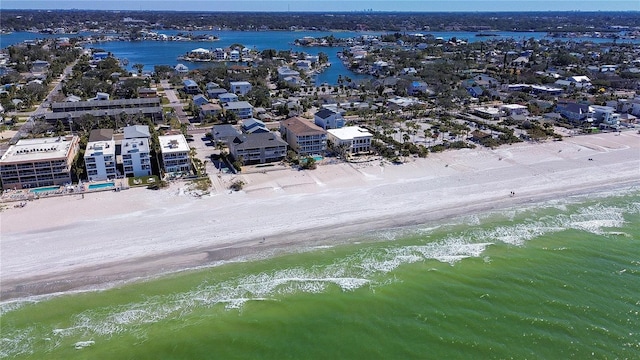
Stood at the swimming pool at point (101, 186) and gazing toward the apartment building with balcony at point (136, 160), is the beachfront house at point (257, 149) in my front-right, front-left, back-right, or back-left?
front-right

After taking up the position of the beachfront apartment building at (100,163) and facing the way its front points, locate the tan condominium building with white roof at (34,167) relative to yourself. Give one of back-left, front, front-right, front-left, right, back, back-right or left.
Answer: right

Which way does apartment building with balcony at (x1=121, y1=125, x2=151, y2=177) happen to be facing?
toward the camera

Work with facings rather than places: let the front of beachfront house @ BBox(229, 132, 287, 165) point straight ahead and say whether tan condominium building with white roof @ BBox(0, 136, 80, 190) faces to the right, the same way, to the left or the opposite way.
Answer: the same way

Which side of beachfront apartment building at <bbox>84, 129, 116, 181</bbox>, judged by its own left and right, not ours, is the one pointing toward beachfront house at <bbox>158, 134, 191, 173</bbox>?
left

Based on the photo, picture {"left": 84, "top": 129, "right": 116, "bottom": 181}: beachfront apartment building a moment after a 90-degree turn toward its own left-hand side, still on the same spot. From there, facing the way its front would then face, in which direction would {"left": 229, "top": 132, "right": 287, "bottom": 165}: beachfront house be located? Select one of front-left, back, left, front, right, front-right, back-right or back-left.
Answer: front

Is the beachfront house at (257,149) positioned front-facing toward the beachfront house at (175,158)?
no

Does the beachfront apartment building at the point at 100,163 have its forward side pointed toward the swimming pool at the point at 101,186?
yes

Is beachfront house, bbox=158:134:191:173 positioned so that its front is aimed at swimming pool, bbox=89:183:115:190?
no

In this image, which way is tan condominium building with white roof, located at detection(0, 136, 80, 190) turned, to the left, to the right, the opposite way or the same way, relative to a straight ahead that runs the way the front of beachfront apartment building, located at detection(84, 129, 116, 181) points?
the same way

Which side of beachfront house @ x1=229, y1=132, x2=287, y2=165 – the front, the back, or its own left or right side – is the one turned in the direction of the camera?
front

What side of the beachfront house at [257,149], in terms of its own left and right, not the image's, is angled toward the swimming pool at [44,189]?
right

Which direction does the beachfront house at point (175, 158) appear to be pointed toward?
toward the camera

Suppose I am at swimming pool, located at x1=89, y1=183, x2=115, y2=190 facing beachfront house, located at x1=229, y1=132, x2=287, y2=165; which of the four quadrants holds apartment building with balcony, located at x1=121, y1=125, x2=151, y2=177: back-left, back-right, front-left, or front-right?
front-left

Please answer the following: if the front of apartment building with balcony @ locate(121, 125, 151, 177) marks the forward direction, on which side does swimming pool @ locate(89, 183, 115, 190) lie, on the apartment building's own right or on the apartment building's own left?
on the apartment building's own right

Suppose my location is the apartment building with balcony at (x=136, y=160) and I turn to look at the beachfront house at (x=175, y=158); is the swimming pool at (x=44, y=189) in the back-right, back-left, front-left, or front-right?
back-right
